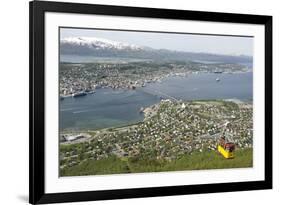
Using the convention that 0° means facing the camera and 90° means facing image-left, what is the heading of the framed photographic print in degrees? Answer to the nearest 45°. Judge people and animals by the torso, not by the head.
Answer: approximately 315°
